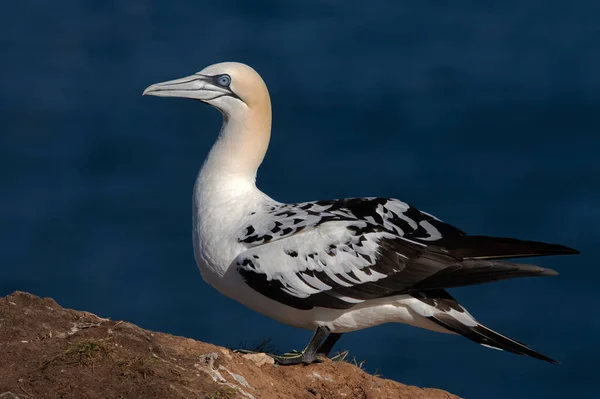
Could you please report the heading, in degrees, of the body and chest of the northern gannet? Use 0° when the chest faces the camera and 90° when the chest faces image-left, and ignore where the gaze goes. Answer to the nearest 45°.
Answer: approximately 90°
